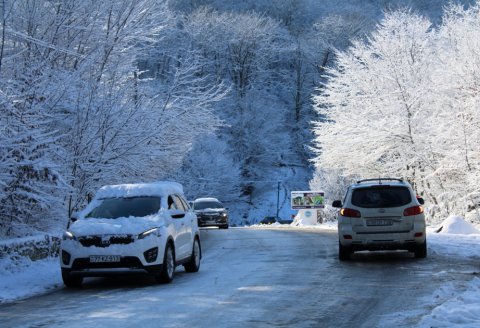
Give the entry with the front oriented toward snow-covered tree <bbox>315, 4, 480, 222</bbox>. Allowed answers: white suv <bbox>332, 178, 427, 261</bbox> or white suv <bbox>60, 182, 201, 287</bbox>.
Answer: white suv <bbox>332, 178, 427, 261</bbox>

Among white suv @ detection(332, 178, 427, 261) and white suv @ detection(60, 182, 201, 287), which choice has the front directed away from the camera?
white suv @ detection(332, 178, 427, 261)

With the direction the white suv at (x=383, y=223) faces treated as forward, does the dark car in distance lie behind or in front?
in front

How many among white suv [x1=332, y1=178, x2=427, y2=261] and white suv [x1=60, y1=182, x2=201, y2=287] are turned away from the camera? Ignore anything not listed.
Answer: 1

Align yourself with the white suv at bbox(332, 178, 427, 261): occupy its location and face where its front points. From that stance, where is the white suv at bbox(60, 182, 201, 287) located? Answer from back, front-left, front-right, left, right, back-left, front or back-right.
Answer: back-left

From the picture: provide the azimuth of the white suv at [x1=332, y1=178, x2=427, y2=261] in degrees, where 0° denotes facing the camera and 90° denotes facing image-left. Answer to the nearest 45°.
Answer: approximately 180°

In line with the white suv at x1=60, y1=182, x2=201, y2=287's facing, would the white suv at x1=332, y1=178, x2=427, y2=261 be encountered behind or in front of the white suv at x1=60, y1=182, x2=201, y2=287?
behind

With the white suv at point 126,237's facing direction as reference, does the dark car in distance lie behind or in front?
behind

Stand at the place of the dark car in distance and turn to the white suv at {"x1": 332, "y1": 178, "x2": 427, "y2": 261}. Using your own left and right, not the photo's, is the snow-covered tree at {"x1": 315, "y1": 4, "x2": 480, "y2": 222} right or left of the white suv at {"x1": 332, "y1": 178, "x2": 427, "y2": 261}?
left

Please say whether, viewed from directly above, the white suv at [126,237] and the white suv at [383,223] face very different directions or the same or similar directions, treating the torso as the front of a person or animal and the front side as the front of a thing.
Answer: very different directions

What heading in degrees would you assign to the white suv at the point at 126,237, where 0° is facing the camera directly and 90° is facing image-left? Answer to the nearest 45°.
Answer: approximately 45°

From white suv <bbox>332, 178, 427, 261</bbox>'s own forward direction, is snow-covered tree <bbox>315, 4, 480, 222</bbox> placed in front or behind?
in front

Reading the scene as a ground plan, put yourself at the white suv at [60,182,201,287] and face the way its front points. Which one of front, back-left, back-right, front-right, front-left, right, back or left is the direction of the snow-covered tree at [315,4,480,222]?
back
